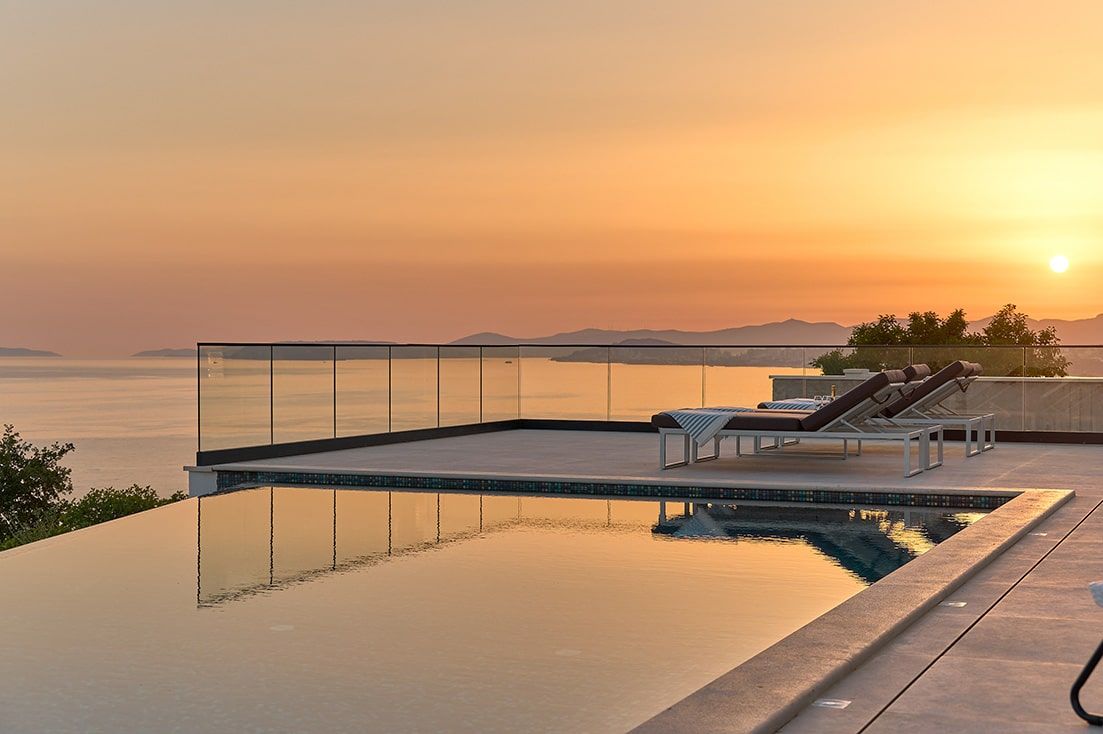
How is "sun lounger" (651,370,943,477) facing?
to the viewer's left

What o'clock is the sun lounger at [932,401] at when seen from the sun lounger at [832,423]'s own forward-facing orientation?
the sun lounger at [932,401] is roughly at 4 o'clock from the sun lounger at [832,423].

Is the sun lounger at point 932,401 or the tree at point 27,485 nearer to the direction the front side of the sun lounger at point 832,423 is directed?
the tree

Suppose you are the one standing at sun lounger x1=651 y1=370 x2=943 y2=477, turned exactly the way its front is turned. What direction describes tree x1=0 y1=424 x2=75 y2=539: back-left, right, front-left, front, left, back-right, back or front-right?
front-right

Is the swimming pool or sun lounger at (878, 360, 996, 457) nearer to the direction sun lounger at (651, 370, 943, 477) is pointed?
the swimming pool

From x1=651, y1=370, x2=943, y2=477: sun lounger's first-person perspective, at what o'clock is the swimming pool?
The swimming pool is roughly at 10 o'clock from the sun lounger.
